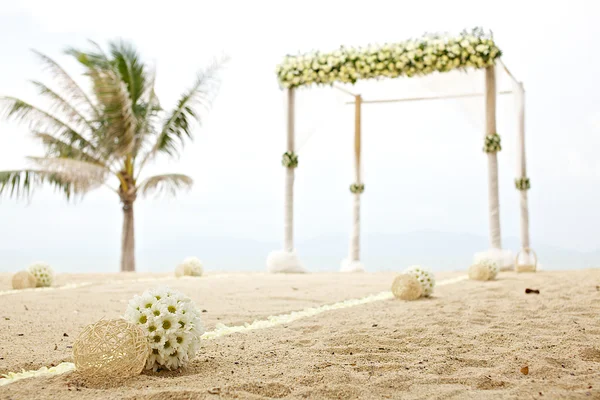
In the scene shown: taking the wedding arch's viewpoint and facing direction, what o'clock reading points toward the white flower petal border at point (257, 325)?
The white flower petal border is roughly at 11 o'clock from the wedding arch.

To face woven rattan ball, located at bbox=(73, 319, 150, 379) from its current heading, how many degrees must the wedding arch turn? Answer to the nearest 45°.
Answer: approximately 45° to its left

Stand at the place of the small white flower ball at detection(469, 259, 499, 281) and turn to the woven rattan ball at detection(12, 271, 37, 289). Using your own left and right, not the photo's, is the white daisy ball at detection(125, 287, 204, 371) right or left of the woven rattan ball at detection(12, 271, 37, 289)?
left

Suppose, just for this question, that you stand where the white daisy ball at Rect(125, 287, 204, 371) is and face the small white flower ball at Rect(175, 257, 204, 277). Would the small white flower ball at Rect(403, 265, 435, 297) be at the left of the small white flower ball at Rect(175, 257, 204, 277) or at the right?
right

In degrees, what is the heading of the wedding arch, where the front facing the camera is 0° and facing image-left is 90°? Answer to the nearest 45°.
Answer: approximately 45°
